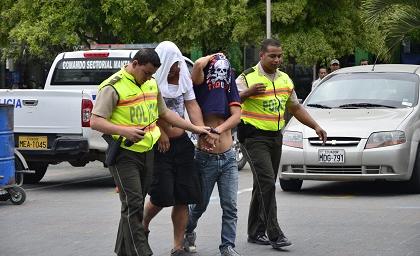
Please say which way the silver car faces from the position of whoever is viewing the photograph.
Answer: facing the viewer and to the left of the viewer

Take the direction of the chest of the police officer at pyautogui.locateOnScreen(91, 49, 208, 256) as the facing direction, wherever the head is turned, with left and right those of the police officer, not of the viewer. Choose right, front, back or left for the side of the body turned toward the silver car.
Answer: left

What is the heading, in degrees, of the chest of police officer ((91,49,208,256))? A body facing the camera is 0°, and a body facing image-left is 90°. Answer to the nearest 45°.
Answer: approximately 315°

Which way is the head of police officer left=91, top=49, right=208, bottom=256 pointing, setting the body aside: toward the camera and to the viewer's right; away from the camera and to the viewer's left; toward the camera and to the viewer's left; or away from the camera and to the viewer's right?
toward the camera and to the viewer's right

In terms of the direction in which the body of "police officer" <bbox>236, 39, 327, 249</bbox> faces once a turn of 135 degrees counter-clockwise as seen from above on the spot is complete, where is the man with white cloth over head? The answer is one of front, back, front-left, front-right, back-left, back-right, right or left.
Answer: back-left

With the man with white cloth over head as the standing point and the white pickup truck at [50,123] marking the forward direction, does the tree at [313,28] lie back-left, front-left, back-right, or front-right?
front-right

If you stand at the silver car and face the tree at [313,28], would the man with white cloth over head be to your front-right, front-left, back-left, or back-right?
back-left

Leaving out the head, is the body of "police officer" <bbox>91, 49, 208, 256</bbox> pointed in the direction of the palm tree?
no

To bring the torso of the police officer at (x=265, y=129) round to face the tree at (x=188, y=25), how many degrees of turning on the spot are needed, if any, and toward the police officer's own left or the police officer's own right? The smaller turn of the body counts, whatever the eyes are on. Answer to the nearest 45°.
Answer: approximately 135° to the police officer's own left

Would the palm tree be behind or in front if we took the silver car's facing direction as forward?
behind

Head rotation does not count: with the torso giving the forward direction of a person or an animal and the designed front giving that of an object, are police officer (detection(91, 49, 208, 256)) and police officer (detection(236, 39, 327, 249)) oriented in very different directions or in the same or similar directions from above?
same or similar directions

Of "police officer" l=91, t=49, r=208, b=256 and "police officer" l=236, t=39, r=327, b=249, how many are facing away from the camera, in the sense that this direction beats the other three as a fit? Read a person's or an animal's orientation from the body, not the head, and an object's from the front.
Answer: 0

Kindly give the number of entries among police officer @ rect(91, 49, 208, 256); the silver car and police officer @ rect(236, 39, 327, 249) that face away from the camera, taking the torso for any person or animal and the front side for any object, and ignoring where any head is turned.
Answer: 0

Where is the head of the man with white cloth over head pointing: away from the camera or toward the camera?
toward the camera

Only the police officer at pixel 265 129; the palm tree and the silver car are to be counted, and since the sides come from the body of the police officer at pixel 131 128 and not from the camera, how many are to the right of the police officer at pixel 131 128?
0

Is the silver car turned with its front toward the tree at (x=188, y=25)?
no
